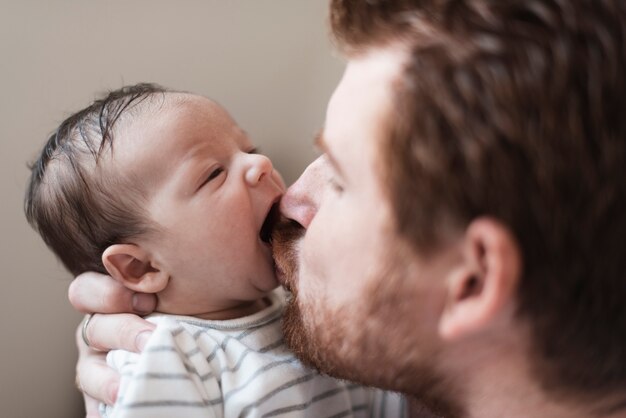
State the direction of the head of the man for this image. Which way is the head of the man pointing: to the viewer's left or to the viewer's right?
to the viewer's left

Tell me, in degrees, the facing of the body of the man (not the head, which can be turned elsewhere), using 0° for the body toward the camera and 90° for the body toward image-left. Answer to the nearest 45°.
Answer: approximately 90°
